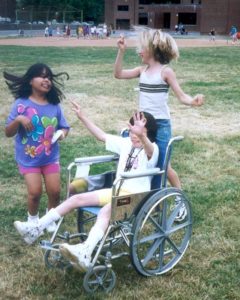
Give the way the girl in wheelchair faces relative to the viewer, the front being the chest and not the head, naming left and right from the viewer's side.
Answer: facing the viewer and to the left of the viewer

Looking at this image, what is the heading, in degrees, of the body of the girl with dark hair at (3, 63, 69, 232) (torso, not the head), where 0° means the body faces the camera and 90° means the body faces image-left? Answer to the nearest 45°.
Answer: approximately 0°

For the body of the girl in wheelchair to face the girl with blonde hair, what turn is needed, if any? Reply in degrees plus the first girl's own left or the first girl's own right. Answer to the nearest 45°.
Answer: approximately 180°

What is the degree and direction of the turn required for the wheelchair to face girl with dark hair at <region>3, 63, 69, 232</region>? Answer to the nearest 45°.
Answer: approximately 90° to its right

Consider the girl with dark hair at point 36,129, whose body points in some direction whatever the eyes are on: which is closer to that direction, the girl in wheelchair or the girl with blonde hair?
the girl in wheelchair

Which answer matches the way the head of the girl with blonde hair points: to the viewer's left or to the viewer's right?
to the viewer's left

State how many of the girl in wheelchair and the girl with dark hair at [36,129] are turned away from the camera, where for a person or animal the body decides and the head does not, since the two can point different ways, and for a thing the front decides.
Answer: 0

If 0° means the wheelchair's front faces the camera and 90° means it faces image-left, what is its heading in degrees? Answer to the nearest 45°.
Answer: approximately 45°
